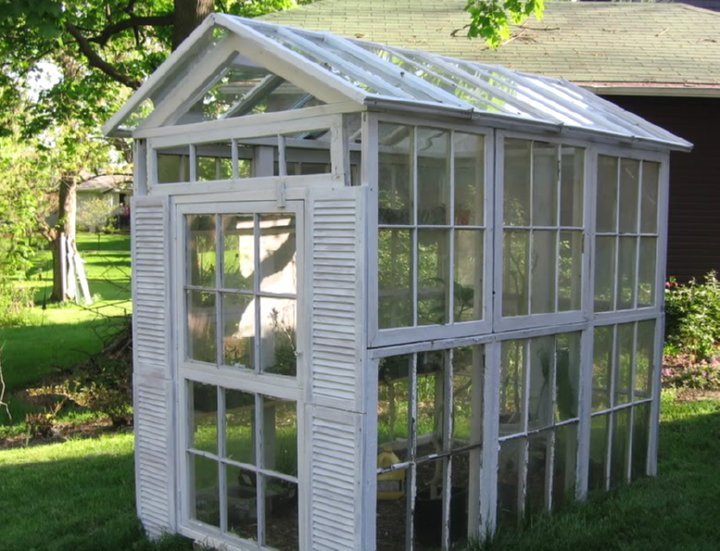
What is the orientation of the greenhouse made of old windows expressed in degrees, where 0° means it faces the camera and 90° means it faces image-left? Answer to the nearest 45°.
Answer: approximately 45°

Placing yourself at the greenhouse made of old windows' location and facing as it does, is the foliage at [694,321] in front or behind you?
behind
